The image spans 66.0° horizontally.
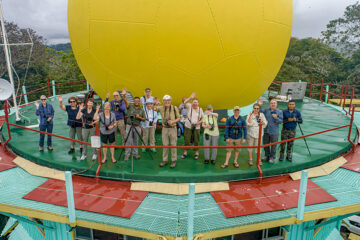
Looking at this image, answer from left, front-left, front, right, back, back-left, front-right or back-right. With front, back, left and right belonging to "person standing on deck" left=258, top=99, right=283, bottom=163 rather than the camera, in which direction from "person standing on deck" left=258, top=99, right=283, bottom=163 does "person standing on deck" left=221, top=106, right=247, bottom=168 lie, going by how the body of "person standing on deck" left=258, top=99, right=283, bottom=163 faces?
front-right

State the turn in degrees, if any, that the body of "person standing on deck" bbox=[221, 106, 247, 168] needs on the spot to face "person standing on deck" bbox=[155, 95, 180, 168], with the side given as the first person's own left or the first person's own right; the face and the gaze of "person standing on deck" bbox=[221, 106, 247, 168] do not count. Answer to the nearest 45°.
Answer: approximately 90° to the first person's own right

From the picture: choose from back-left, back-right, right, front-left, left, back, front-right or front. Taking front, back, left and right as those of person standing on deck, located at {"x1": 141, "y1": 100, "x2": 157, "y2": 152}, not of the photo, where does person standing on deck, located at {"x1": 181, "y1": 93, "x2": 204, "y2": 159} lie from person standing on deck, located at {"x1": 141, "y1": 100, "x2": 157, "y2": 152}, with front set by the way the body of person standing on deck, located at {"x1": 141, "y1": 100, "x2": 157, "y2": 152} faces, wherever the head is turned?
left

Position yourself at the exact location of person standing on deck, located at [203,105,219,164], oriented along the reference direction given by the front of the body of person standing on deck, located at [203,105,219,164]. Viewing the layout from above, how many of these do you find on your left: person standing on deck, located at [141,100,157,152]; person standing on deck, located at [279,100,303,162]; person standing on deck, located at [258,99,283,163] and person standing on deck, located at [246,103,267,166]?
3

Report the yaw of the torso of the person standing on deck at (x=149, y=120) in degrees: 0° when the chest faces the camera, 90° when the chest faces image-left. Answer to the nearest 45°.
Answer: approximately 0°

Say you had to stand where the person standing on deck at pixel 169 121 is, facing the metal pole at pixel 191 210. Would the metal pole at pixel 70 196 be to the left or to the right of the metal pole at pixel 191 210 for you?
right

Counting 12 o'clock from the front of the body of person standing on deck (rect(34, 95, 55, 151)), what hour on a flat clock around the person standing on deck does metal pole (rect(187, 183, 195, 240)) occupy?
The metal pole is roughly at 11 o'clock from the person standing on deck.

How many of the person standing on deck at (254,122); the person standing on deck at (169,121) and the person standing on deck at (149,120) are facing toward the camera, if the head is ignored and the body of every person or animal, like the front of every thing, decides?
3

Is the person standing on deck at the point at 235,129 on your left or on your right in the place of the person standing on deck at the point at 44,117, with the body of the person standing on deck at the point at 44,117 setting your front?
on your left

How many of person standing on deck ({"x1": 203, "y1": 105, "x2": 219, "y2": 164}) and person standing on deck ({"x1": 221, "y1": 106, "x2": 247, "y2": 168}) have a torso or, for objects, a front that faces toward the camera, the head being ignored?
2
